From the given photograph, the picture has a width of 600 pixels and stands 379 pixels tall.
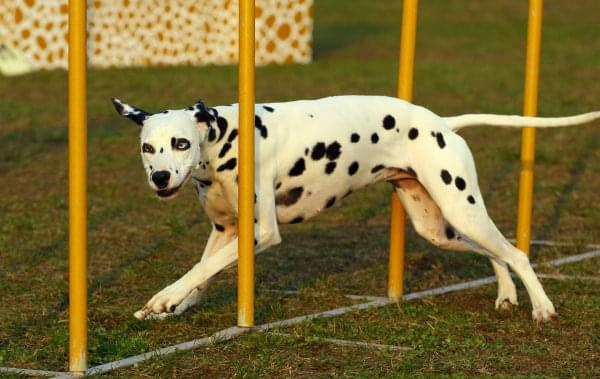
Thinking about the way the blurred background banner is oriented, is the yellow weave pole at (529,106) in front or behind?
in front

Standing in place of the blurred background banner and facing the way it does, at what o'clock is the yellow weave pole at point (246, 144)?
The yellow weave pole is roughly at 12 o'clock from the blurred background banner.

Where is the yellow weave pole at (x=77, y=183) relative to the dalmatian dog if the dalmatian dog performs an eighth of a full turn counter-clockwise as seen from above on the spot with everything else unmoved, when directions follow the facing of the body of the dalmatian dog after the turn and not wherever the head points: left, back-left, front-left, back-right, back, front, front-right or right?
front

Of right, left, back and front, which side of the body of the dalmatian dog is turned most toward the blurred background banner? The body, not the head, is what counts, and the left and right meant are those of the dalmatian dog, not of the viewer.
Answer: right

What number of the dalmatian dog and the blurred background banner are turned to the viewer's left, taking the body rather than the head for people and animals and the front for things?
1

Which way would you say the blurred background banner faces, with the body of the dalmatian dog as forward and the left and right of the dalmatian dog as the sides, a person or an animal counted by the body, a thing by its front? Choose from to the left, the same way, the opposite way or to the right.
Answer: to the left

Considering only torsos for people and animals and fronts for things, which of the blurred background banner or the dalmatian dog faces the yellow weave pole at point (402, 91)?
the blurred background banner

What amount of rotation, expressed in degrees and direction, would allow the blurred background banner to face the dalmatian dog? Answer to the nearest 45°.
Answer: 0° — it already faces it

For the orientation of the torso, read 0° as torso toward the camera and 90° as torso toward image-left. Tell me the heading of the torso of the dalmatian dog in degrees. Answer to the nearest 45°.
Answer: approximately 90°

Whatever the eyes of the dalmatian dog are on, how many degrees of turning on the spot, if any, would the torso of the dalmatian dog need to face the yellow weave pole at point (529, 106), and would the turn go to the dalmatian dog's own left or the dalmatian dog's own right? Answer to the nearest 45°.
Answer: approximately 135° to the dalmatian dog's own right

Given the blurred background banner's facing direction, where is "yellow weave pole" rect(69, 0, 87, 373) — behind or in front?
in front

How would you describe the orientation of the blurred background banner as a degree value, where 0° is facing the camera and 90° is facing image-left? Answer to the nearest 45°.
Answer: approximately 0°
